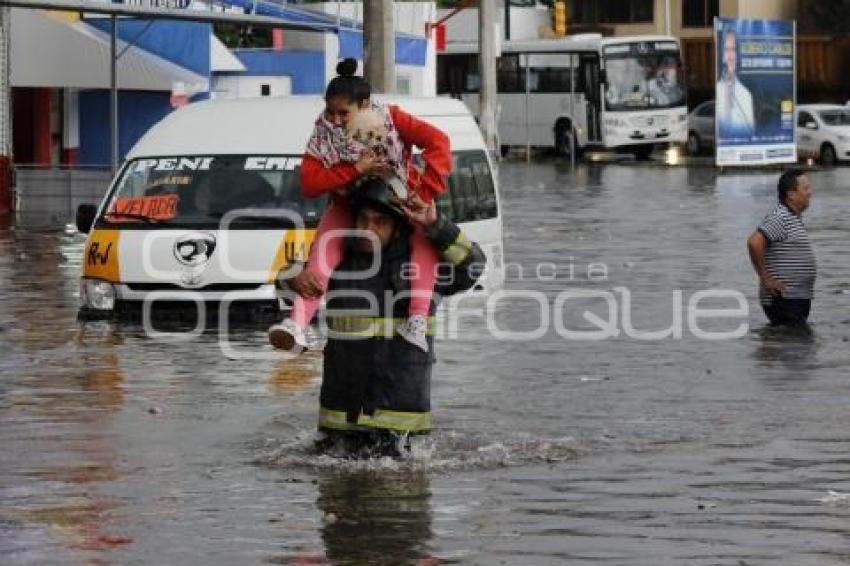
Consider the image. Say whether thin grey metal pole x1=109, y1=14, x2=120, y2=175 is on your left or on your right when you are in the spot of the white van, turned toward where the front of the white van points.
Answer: on your right

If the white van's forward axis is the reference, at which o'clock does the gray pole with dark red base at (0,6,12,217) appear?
The gray pole with dark red base is roughly at 4 o'clock from the white van.

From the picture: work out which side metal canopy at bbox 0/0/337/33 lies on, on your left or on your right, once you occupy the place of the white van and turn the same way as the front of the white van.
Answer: on your right

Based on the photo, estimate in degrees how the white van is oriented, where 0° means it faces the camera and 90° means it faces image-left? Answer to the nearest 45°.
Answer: approximately 45°

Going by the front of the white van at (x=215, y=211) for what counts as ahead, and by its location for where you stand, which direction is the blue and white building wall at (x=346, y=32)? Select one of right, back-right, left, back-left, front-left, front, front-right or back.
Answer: back-right

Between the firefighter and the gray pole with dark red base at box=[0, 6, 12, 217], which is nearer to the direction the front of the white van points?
the firefighter

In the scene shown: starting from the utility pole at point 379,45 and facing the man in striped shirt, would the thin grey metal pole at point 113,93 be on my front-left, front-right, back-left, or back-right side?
back-right
